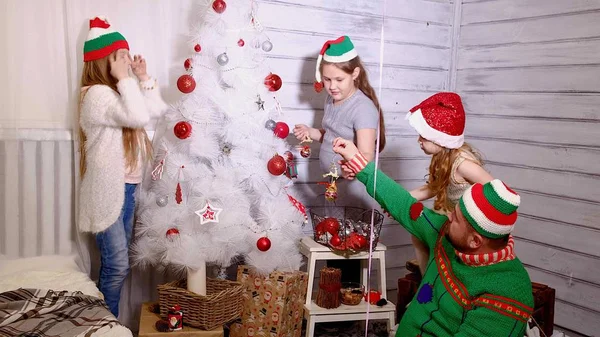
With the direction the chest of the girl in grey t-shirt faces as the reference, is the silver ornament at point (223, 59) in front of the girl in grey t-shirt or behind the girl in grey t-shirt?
in front

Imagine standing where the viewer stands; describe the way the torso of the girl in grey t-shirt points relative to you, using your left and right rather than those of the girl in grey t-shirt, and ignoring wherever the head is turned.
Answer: facing the viewer and to the left of the viewer

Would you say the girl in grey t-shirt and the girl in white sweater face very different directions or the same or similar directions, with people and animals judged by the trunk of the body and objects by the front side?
very different directions

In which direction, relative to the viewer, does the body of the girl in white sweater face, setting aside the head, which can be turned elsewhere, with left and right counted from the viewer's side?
facing to the right of the viewer

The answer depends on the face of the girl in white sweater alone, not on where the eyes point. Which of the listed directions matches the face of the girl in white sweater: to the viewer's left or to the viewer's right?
to the viewer's right

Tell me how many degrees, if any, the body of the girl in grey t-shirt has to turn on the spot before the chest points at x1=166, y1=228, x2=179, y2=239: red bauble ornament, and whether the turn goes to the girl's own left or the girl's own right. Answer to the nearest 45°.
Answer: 0° — they already face it

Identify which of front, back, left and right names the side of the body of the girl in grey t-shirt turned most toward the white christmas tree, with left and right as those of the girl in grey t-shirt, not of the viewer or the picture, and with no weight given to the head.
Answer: front

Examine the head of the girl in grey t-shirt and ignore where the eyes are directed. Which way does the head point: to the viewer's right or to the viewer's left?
to the viewer's left

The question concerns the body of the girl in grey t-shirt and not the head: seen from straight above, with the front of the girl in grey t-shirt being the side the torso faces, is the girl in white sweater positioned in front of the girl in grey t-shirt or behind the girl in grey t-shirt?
in front
